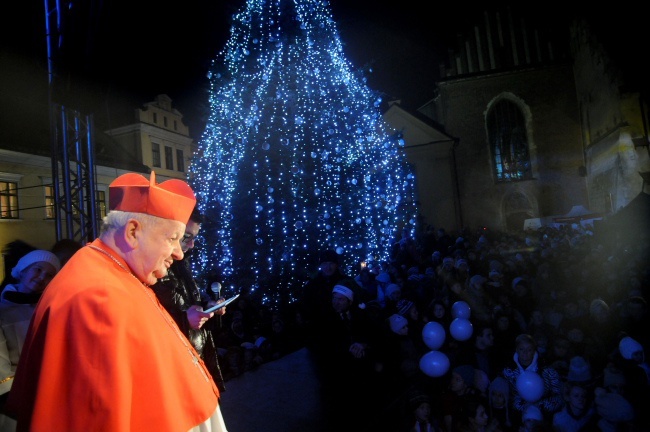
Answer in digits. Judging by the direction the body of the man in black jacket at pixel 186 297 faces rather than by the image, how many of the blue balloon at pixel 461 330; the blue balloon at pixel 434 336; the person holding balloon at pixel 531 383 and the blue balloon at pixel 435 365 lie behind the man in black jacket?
0

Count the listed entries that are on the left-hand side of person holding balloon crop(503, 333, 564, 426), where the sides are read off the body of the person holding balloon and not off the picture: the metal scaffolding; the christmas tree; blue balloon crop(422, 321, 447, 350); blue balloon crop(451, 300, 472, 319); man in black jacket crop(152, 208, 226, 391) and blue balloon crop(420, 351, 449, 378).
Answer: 0

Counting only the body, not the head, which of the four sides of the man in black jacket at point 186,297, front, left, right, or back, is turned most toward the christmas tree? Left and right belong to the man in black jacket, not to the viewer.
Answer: left

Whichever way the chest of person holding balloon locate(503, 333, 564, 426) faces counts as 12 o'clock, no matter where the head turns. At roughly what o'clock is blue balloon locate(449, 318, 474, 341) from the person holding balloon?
The blue balloon is roughly at 4 o'clock from the person holding balloon.

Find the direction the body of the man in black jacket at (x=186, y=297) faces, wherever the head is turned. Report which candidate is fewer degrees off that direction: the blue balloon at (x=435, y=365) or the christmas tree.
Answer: the blue balloon

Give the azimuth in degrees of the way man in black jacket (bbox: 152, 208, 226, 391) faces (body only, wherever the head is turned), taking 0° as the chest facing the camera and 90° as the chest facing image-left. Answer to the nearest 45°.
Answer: approximately 270°

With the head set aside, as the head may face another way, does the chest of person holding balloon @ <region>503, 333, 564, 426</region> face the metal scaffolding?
no

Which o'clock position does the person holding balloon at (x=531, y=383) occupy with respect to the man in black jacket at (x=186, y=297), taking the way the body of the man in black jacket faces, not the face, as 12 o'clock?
The person holding balloon is roughly at 12 o'clock from the man in black jacket.

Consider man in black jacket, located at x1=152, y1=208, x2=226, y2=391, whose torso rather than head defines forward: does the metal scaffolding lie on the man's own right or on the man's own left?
on the man's own left

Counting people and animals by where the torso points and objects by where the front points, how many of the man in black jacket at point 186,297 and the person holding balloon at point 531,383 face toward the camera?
1

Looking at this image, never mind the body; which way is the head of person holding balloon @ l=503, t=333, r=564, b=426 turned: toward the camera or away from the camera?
toward the camera

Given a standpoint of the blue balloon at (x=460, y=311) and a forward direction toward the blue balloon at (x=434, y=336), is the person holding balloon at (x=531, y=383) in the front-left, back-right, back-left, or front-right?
front-left

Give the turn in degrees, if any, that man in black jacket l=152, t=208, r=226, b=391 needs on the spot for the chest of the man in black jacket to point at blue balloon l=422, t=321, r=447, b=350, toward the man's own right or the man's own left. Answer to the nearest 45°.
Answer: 0° — they already face it

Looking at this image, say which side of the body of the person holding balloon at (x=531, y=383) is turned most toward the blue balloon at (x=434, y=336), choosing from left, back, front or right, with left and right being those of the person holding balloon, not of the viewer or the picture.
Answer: right

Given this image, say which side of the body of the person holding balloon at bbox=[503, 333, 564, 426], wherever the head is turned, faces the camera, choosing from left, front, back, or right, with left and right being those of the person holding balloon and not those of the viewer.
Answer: front

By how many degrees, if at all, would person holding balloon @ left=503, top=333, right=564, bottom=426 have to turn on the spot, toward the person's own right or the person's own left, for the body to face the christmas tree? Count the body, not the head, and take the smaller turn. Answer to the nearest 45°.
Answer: approximately 135° to the person's own right
